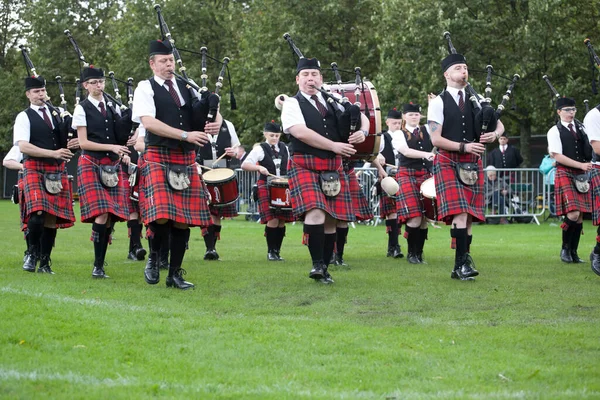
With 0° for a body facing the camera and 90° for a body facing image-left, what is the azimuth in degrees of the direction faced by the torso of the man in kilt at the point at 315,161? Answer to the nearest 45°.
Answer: approximately 315°

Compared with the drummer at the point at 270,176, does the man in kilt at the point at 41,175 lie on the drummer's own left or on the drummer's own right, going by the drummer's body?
on the drummer's own right

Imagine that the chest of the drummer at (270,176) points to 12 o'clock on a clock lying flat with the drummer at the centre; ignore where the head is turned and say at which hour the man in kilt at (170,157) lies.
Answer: The man in kilt is roughly at 2 o'clock from the drummer.

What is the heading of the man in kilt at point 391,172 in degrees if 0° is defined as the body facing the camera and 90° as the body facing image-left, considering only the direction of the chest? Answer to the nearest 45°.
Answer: approximately 315°

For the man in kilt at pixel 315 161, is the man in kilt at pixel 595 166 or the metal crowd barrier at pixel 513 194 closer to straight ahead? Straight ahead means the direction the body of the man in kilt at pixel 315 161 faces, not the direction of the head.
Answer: the man in kilt

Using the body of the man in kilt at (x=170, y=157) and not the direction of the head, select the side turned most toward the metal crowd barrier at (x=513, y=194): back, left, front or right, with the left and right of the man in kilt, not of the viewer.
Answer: left

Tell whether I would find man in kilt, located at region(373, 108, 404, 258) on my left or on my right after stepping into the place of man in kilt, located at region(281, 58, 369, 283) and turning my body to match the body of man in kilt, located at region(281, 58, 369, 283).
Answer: on my left

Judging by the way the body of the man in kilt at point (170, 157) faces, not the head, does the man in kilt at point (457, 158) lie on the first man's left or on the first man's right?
on the first man's left

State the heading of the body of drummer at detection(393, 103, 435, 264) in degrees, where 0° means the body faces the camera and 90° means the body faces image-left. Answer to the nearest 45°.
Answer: approximately 315°
